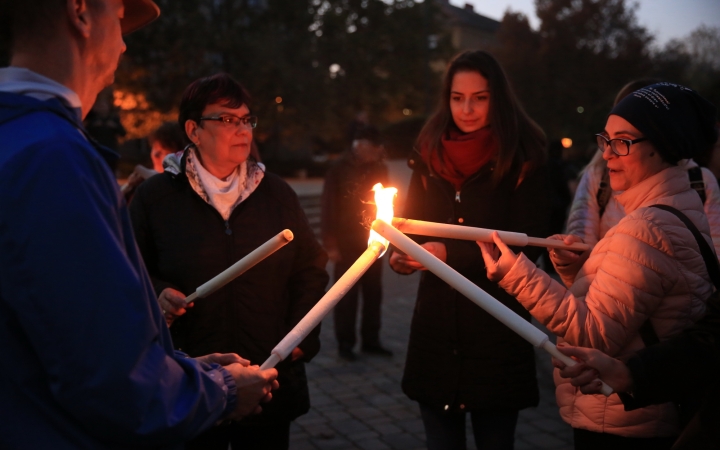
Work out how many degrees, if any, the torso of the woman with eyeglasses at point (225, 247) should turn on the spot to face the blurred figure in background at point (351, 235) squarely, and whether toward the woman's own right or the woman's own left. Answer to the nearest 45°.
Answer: approximately 135° to the woman's own left

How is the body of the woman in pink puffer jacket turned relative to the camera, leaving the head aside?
to the viewer's left

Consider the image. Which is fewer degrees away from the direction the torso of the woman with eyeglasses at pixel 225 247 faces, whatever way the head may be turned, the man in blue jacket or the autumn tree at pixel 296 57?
the man in blue jacket

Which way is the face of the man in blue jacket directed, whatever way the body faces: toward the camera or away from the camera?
away from the camera

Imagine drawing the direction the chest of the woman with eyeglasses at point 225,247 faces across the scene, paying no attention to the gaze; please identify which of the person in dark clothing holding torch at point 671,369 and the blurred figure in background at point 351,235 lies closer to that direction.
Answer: the person in dark clothing holding torch

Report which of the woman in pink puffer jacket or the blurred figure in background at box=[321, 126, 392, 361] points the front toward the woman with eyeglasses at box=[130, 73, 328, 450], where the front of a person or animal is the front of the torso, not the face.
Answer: the woman in pink puffer jacket

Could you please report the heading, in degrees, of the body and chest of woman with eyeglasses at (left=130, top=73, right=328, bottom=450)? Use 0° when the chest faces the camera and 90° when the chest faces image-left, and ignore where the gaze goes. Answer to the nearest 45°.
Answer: approximately 315°
